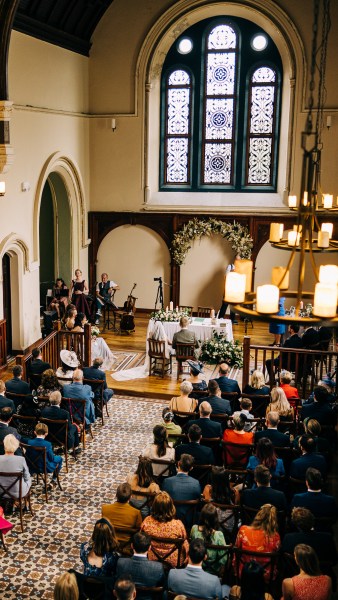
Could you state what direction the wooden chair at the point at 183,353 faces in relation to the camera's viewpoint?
facing away from the viewer

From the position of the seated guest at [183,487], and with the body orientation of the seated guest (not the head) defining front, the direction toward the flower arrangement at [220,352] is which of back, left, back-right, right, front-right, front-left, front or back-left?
front

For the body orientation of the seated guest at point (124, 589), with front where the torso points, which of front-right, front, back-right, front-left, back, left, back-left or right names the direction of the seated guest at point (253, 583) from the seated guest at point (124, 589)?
right

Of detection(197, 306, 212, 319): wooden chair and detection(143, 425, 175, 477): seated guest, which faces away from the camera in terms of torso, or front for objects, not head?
the seated guest

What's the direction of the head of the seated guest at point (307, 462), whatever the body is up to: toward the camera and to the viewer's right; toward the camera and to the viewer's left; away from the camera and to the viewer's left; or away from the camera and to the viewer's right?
away from the camera and to the viewer's left

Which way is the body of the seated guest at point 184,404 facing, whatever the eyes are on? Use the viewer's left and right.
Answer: facing away from the viewer

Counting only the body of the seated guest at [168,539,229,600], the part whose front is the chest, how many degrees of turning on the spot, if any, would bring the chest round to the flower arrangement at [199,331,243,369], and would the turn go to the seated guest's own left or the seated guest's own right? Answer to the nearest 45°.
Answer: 0° — they already face it

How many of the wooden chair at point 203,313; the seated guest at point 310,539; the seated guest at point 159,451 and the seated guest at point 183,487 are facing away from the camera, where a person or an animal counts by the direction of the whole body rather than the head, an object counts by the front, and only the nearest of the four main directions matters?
3

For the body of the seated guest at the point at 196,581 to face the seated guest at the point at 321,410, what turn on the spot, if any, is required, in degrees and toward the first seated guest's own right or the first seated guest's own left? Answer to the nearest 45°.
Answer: approximately 45° to the first seated guest's own right

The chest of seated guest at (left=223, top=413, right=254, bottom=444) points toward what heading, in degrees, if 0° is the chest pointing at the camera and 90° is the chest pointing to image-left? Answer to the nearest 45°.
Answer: approximately 180°

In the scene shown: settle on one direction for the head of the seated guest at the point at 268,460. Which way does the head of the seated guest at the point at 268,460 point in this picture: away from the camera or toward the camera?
away from the camera

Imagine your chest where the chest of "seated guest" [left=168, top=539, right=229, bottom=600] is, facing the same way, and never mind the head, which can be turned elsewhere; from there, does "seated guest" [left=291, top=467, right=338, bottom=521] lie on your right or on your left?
on your right

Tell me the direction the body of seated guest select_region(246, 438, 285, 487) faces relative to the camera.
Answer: away from the camera

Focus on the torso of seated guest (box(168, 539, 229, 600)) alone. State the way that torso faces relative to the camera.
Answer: away from the camera

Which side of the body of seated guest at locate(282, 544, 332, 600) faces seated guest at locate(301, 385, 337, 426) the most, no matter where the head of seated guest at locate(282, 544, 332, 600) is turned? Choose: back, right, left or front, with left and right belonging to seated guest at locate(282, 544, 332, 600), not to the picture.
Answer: front

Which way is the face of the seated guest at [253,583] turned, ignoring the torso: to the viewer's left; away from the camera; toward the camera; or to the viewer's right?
away from the camera

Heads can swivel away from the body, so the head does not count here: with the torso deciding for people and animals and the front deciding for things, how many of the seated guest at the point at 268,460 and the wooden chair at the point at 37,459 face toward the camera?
0

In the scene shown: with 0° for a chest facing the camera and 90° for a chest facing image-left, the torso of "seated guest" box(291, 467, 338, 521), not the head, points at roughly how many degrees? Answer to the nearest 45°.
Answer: approximately 180°

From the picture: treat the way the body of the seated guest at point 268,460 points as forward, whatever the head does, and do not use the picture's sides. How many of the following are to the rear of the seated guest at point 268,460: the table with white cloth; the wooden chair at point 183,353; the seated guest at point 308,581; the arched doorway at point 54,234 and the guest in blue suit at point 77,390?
1

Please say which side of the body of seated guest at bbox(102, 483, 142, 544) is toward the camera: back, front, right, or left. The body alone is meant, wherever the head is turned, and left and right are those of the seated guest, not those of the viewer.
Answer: back

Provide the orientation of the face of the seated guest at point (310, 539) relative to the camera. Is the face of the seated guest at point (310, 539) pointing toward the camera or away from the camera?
away from the camera
